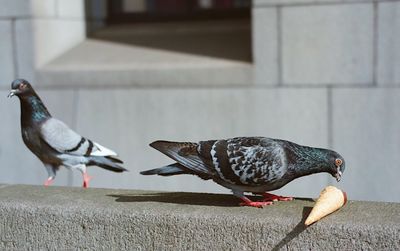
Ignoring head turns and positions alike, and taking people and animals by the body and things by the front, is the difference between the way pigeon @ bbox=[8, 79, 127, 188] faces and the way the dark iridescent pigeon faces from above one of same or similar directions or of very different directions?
very different directions

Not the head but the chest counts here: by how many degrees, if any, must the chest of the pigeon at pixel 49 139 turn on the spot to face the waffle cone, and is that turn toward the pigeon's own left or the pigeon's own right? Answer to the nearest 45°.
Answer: approximately 135° to the pigeon's own left

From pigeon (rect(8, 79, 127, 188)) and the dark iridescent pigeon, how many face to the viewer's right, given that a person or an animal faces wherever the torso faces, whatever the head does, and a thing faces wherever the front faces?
1

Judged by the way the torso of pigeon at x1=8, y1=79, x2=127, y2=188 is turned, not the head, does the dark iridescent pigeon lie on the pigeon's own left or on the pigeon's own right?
on the pigeon's own left

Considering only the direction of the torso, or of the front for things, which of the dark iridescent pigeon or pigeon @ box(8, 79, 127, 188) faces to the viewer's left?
the pigeon

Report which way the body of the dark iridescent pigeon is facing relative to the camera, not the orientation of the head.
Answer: to the viewer's right

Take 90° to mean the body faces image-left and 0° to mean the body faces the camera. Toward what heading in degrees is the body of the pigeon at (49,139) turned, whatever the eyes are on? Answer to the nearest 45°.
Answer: approximately 90°
